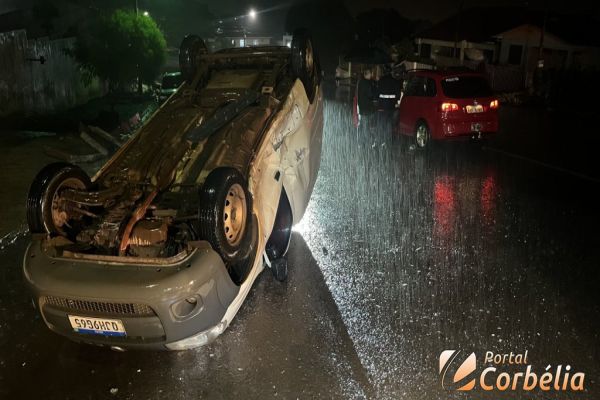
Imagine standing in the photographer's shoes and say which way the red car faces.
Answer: facing away from the viewer and to the left of the viewer

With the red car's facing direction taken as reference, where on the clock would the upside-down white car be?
The upside-down white car is roughly at 8 o'clock from the red car.

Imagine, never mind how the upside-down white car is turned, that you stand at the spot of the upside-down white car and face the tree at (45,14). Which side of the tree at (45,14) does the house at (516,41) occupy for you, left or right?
right

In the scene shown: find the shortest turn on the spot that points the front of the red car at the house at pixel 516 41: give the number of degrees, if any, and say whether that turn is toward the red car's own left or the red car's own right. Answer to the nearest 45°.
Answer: approximately 45° to the red car's own right

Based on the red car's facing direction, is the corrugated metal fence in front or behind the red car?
in front

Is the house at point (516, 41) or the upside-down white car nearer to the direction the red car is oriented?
the house
